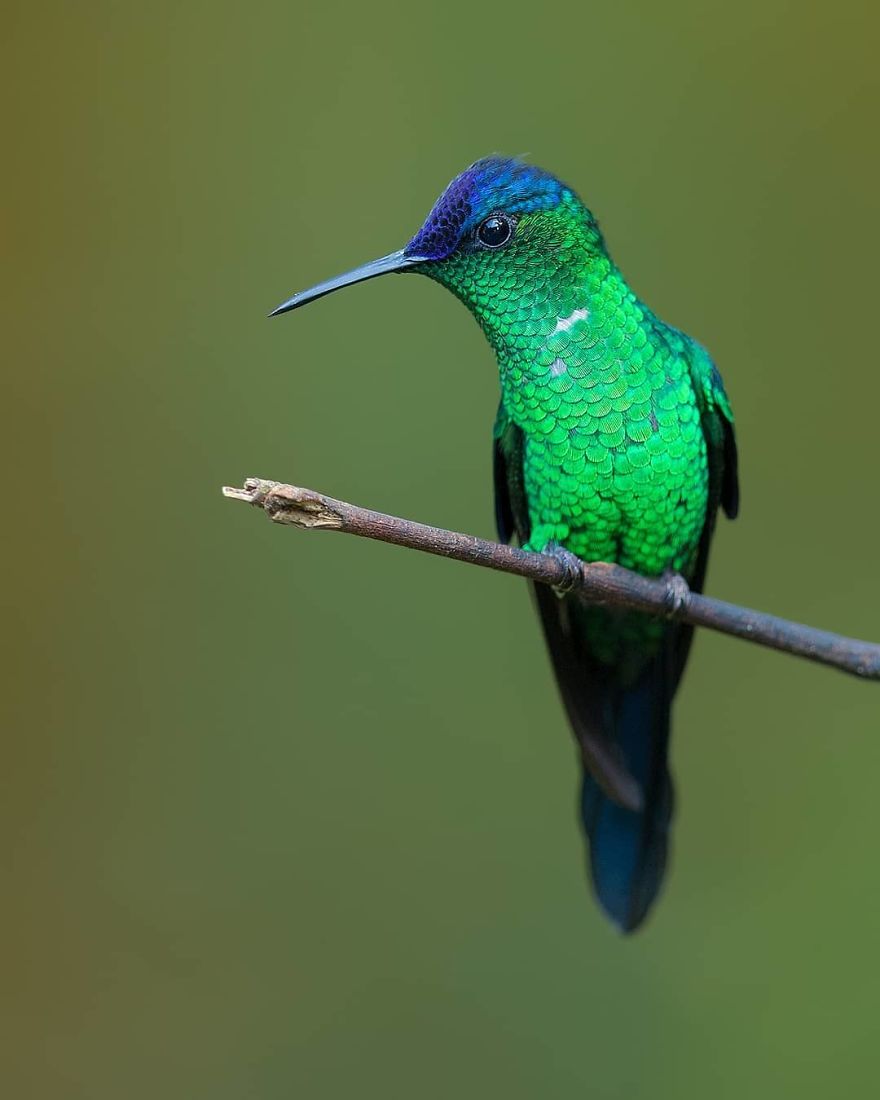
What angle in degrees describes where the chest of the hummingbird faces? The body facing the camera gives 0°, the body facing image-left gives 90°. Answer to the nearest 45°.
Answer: approximately 0°
